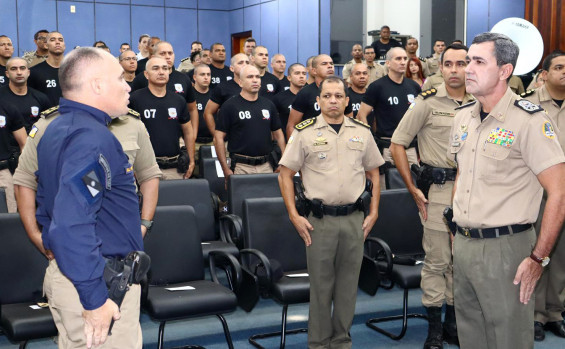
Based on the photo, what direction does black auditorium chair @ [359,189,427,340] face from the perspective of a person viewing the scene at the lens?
facing the viewer and to the right of the viewer

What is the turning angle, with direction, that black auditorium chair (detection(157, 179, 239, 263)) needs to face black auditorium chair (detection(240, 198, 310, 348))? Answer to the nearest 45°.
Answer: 0° — it already faces it

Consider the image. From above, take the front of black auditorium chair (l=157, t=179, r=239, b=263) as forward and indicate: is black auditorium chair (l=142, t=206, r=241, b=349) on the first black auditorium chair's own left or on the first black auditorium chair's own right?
on the first black auditorium chair's own right

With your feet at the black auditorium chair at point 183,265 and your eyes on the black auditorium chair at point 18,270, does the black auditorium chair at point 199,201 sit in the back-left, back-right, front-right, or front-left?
back-right

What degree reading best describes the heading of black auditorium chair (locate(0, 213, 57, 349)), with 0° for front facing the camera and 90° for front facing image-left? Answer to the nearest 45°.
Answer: approximately 315°

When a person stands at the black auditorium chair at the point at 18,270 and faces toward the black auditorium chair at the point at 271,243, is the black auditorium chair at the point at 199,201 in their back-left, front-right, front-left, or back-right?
front-left

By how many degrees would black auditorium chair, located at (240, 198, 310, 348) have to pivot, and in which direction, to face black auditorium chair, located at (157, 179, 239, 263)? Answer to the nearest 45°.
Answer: approximately 180°

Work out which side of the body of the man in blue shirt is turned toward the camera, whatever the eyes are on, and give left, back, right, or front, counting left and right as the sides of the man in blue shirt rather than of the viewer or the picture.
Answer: right

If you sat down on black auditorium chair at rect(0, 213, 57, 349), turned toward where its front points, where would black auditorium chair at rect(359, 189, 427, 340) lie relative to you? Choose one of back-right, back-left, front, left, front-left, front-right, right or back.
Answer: front-left

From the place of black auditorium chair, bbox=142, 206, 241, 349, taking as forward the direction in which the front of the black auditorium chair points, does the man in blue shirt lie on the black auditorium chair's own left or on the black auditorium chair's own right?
on the black auditorium chair's own right

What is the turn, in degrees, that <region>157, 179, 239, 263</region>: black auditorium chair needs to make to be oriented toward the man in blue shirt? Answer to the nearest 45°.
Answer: approximately 45° to its right

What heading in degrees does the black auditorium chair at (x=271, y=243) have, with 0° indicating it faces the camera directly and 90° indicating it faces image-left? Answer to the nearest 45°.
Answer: approximately 315°

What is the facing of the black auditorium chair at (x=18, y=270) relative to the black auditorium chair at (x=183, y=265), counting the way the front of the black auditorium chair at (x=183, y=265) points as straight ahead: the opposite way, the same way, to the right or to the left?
the same way

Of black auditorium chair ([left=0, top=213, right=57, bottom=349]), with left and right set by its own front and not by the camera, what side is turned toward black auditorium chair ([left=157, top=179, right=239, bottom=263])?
left
